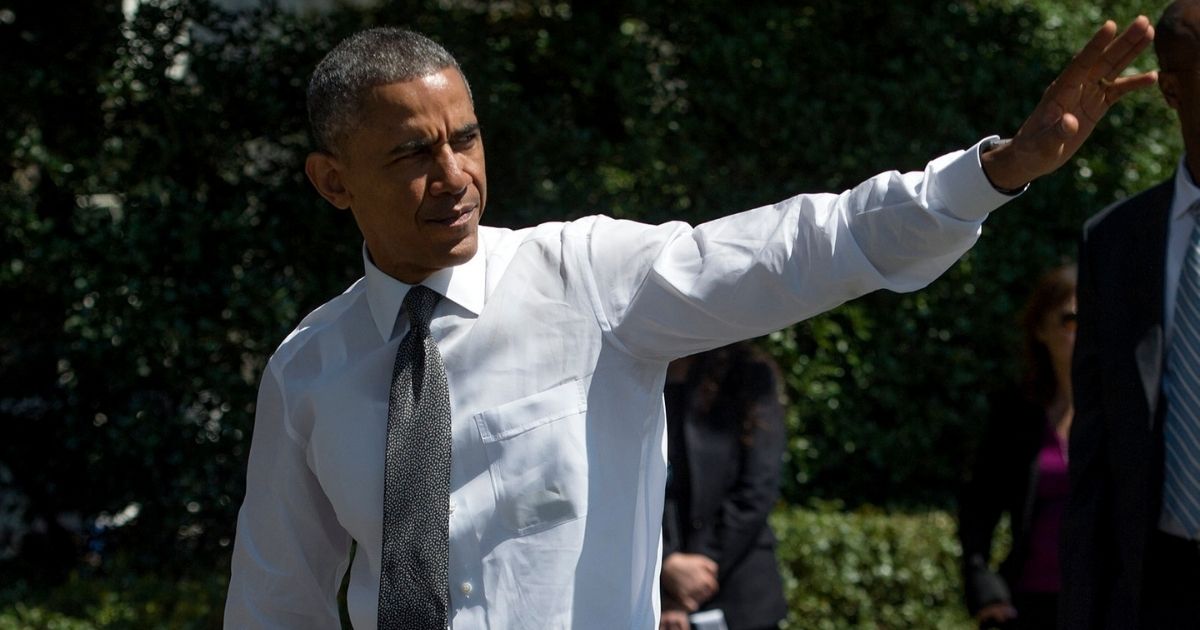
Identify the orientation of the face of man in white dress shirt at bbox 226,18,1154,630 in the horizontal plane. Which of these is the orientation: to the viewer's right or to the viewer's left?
to the viewer's right

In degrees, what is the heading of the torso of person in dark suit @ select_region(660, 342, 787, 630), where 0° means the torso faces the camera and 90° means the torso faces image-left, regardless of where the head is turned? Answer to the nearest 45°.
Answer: approximately 45°

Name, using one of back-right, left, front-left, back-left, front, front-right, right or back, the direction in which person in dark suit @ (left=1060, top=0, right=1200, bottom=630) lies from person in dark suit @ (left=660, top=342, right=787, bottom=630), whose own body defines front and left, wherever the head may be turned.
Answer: left

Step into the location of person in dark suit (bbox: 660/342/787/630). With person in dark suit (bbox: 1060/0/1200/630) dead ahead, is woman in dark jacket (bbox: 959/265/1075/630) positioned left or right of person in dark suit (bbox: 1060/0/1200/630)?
left

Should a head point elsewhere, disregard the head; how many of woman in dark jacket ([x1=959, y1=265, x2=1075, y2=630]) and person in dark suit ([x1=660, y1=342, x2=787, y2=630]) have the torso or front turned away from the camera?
0

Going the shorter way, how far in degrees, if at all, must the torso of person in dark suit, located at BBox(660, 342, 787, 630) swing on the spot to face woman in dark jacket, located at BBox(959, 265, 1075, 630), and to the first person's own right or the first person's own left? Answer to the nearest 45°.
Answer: approximately 135° to the first person's own left

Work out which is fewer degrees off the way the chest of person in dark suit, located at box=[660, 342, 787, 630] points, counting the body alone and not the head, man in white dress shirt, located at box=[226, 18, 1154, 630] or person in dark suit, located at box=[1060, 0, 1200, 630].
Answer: the man in white dress shirt

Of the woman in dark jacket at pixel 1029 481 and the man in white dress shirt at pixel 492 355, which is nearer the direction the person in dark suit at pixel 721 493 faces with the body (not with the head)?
the man in white dress shirt
